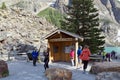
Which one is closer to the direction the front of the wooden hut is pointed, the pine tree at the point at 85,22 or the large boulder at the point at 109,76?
the large boulder

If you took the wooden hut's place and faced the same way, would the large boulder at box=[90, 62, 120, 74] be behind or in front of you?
in front

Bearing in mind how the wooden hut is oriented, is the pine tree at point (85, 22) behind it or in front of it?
behind

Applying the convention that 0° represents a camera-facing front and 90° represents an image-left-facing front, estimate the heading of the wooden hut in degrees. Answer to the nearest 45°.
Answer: approximately 0°

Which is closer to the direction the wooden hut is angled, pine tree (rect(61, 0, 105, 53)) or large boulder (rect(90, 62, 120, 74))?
the large boulder
